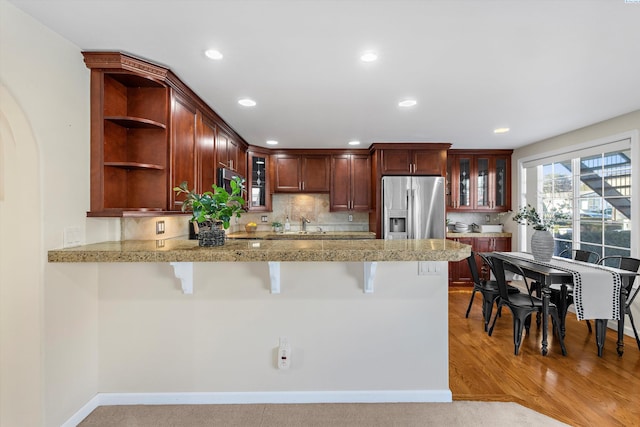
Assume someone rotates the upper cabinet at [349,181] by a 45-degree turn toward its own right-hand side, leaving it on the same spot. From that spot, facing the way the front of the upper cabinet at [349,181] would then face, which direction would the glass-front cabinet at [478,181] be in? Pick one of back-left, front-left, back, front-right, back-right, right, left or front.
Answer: back-left

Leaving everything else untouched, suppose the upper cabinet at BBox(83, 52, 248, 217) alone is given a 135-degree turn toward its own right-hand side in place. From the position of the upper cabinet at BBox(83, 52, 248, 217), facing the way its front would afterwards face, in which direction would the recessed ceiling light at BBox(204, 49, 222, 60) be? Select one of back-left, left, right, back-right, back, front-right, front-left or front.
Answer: left

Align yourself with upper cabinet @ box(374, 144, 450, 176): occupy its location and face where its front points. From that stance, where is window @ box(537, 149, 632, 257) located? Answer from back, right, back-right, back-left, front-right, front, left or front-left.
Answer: left

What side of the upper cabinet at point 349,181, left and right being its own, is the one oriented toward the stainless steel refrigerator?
left

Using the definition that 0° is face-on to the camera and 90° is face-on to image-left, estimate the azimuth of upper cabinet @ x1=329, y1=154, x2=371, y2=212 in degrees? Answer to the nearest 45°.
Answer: approximately 0°

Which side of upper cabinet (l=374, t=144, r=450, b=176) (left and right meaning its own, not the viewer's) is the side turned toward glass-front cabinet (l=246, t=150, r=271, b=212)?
right

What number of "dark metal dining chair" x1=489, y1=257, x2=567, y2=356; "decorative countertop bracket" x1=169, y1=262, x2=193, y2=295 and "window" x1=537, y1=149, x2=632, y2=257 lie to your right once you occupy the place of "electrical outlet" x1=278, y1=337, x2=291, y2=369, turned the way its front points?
1

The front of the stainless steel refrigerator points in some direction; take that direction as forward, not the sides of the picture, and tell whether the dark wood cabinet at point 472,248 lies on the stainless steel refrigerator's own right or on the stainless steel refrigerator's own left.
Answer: on the stainless steel refrigerator's own left
